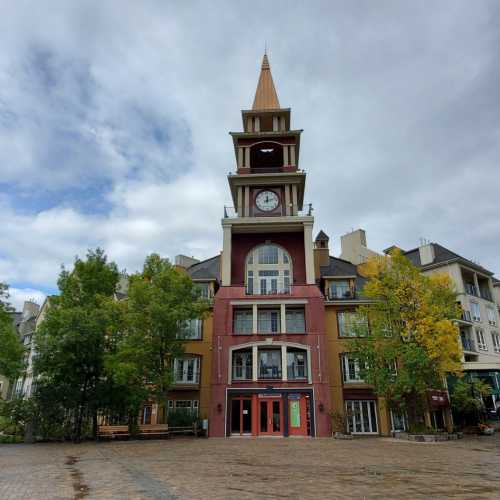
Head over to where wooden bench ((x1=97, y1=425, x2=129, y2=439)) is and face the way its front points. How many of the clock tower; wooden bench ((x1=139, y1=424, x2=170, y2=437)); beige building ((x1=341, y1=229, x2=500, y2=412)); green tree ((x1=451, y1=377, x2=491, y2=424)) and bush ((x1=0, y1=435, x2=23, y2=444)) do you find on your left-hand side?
4

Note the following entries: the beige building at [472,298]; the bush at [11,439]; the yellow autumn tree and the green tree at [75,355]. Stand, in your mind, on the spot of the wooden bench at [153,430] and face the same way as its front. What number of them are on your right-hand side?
2

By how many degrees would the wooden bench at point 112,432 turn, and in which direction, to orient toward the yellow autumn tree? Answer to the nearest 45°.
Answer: approximately 90° to its left

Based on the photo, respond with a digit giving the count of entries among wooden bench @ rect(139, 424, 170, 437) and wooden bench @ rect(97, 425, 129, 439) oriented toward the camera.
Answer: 2

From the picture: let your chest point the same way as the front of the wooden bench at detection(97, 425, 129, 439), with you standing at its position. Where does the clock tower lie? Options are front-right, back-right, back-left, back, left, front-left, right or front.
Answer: left

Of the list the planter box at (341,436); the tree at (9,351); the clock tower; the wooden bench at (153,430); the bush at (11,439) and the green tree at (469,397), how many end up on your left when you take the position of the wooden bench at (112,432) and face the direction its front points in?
4

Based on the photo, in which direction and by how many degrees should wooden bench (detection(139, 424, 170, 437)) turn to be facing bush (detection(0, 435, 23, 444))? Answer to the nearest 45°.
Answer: approximately 90° to its right

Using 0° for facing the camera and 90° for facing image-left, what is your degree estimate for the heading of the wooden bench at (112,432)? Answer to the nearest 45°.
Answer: approximately 0°

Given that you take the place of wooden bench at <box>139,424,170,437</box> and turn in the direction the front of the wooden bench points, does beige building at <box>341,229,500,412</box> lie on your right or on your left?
on your left

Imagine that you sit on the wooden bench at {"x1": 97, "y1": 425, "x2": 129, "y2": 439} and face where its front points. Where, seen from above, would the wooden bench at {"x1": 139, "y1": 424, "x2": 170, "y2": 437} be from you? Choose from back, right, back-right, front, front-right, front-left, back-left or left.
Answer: left

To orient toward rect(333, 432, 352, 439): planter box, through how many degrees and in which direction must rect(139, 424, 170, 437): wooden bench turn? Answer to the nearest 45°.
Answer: approximately 90° to its left

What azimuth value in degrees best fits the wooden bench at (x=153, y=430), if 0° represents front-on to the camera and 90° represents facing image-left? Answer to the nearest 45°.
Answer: approximately 0°
